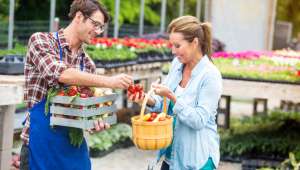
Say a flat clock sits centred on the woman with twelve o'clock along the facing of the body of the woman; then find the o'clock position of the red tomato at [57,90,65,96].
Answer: The red tomato is roughly at 1 o'clock from the woman.

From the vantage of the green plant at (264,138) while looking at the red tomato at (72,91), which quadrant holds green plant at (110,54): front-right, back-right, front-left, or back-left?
front-right

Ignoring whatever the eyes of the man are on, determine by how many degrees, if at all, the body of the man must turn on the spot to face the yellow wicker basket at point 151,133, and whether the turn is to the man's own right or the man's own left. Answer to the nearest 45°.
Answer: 0° — they already face it

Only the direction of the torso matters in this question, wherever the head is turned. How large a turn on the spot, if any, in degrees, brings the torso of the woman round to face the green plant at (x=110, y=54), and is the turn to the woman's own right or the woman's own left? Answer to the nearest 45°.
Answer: approximately 135° to the woman's own right

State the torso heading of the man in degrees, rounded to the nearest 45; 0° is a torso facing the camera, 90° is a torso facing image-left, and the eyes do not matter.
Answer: approximately 315°

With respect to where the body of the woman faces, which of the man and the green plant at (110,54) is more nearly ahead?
the man

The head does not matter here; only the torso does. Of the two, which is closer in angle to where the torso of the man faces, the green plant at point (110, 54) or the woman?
the woman

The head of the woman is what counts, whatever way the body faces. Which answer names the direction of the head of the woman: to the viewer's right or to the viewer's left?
to the viewer's left

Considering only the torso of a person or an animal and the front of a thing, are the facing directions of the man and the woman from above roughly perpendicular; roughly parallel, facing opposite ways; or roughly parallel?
roughly perpendicular

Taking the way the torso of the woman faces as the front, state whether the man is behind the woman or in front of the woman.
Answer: in front

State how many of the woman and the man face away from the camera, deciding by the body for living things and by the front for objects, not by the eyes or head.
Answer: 0
